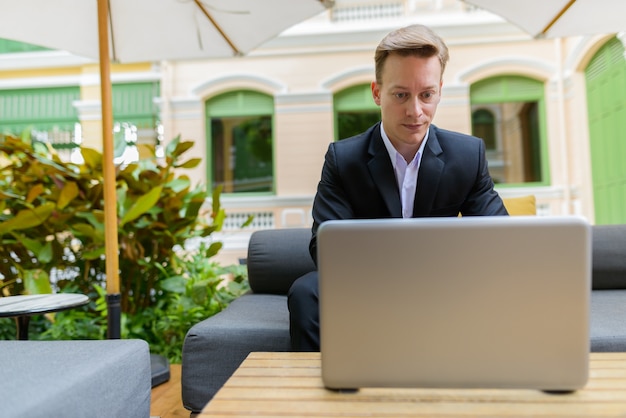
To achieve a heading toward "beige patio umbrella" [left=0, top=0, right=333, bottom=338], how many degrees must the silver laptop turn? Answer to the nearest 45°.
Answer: approximately 45° to its left

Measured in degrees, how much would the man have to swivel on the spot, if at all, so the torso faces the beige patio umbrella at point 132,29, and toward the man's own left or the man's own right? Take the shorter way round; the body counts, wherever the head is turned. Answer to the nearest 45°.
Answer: approximately 135° to the man's own right

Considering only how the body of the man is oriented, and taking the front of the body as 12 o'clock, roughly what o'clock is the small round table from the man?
The small round table is roughly at 3 o'clock from the man.

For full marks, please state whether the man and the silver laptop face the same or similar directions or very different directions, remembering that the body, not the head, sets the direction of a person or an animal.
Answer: very different directions

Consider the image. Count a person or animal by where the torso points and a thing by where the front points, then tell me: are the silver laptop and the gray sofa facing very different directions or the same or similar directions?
very different directions

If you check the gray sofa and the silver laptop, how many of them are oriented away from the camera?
1

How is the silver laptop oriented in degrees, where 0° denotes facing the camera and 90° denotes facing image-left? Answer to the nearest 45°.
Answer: approximately 180°

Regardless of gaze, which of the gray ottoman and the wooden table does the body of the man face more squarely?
the wooden table

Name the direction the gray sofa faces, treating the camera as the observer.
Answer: facing the viewer

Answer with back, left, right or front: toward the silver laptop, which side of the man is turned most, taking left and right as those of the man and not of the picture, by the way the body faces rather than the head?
front

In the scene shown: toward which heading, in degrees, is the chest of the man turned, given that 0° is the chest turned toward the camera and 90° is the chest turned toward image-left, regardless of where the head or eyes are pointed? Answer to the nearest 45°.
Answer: approximately 0°
